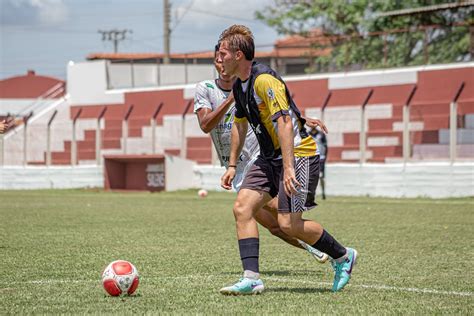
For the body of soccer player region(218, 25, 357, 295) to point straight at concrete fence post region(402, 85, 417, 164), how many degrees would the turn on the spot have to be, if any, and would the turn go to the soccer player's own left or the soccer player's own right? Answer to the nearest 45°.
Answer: approximately 90° to the soccer player's own right

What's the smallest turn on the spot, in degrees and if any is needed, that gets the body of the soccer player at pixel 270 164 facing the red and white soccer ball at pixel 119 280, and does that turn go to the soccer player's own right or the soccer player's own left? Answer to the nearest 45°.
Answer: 0° — they already face it

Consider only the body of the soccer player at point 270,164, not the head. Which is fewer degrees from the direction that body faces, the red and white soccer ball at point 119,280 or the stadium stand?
the red and white soccer ball

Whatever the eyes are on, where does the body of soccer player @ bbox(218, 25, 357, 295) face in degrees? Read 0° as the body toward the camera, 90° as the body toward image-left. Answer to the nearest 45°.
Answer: approximately 90°

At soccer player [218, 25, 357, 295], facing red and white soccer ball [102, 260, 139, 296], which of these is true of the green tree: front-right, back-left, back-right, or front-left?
back-right

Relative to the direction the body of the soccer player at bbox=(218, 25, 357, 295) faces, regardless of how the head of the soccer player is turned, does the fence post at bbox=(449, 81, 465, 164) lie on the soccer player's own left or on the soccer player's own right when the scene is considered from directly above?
on the soccer player's own right

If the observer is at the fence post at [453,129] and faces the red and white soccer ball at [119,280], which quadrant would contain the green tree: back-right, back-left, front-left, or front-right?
back-right

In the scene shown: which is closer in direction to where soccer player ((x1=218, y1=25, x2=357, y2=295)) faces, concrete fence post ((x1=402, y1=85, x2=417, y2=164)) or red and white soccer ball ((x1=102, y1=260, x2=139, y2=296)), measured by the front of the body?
the red and white soccer ball

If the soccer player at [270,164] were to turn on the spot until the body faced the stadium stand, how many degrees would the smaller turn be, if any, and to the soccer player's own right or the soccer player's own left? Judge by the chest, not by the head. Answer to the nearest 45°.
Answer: approximately 90° to the soccer player's own right
